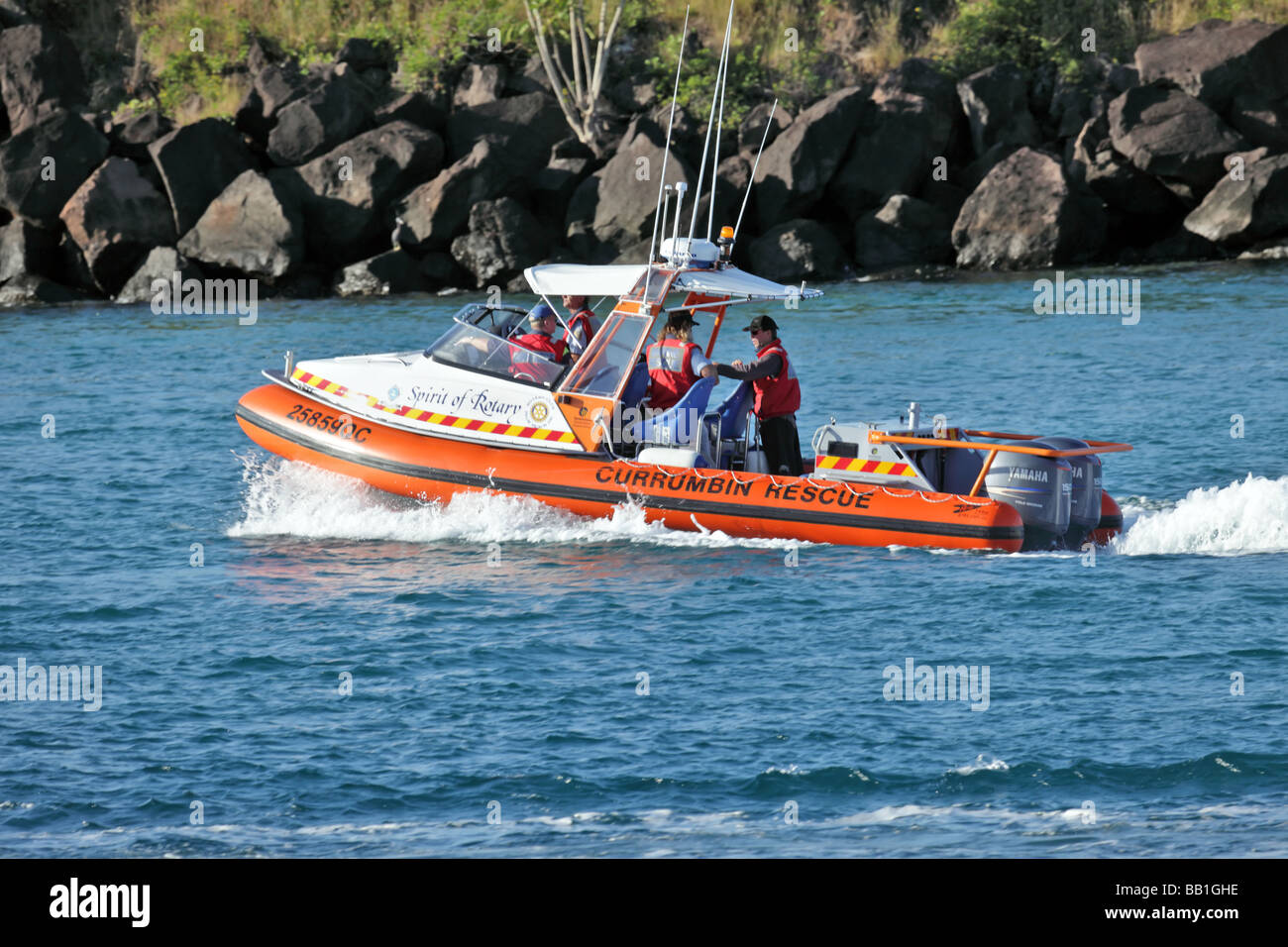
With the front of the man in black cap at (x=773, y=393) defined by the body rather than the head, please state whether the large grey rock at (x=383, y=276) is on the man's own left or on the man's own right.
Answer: on the man's own right

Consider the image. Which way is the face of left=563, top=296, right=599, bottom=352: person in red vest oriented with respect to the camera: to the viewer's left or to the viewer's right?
to the viewer's left

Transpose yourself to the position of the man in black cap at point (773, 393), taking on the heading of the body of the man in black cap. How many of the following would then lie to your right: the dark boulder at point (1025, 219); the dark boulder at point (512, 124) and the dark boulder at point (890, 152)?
3

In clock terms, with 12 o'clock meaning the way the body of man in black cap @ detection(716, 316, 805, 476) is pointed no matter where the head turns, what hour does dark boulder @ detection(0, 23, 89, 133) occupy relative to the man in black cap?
The dark boulder is roughly at 2 o'clock from the man in black cap.

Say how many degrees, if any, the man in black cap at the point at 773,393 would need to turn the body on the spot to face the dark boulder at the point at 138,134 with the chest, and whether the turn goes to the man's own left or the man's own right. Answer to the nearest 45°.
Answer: approximately 45° to the man's own right

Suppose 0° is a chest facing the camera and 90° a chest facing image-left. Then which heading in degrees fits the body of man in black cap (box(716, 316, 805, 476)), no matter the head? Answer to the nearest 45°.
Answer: approximately 90°

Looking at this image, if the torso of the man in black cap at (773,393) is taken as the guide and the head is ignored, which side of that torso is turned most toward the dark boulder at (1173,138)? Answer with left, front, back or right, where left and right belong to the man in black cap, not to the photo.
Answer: right

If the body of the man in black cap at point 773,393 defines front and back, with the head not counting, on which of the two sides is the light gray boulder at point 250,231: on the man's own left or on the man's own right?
on the man's own right

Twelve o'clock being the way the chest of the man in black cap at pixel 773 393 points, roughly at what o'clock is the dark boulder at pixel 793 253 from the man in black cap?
The dark boulder is roughly at 3 o'clock from the man in black cap.

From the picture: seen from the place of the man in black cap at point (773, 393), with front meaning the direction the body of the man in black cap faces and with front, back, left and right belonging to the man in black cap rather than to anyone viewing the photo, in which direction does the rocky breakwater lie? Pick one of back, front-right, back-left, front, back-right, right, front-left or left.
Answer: right

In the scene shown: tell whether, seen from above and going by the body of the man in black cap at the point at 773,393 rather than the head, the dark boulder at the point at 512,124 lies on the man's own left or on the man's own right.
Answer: on the man's own right

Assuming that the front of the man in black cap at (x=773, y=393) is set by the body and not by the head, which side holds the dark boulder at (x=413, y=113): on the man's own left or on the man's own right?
on the man's own right

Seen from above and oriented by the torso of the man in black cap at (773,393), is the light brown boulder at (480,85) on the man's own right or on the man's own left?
on the man's own right

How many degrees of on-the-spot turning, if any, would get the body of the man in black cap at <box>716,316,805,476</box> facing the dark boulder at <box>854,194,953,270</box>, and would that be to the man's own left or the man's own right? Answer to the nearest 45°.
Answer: approximately 90° to the man's own right
